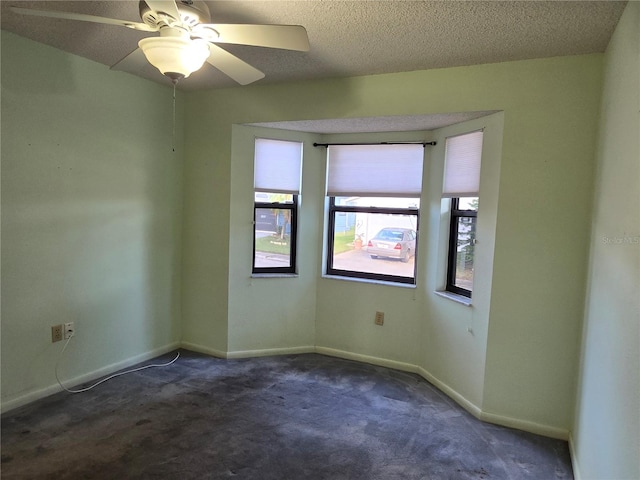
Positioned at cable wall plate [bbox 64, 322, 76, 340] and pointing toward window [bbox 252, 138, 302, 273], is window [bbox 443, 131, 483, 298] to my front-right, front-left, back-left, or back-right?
front-right

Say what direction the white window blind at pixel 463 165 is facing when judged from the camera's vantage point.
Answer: facing the viewer and to the left of the viewer

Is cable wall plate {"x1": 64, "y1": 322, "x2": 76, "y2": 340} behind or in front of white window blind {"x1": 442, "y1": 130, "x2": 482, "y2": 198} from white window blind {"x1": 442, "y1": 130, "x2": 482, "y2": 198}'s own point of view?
in front

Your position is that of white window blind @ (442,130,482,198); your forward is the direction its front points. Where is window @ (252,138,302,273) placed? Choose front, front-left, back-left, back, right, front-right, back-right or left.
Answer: front-right

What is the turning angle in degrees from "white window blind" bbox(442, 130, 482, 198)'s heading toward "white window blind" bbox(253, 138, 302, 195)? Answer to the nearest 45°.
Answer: approximately 45° to its right

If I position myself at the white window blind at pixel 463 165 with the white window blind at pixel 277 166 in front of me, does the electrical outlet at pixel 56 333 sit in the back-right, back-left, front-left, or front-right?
front-left

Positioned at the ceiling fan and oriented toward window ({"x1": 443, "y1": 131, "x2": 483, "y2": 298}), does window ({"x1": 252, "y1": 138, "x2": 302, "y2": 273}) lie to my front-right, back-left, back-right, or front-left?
front-left

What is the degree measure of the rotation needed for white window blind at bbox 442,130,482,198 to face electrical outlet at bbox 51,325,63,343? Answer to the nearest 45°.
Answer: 0° — it already faces it
